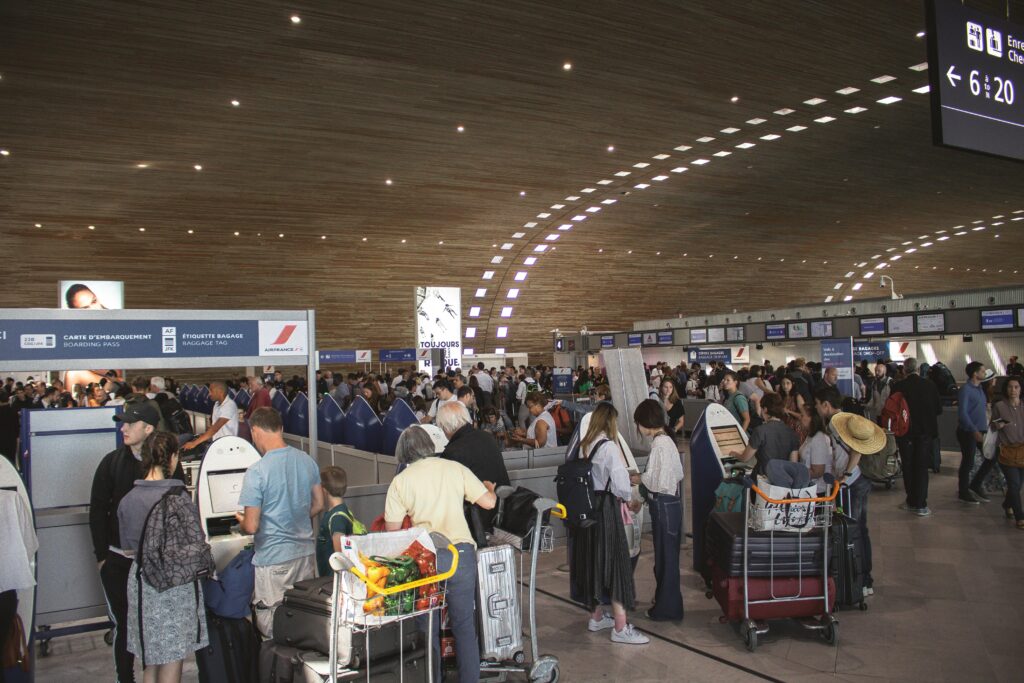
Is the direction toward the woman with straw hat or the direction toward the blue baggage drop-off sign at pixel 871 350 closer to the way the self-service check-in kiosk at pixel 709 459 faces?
the woman with straw hat

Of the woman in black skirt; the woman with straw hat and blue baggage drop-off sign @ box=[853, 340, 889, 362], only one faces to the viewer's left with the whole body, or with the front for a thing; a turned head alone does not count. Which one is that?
the woman with straw hat

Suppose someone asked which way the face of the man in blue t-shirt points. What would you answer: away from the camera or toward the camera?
away from the camera

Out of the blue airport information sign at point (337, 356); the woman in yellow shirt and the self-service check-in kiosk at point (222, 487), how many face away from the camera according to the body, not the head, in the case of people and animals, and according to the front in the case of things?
1

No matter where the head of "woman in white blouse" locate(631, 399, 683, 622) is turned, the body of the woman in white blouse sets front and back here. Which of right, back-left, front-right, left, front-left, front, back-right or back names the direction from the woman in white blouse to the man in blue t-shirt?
front-left

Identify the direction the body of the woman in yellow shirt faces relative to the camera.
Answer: away from the camera

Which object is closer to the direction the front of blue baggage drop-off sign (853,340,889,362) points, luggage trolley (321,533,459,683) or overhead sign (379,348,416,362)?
the luggage trolley

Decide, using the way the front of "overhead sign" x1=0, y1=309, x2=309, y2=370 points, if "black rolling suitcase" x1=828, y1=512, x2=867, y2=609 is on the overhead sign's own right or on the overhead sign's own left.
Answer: on the overhead sign's own left

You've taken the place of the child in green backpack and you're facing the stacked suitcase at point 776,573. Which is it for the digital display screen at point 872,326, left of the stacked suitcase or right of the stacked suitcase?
left
